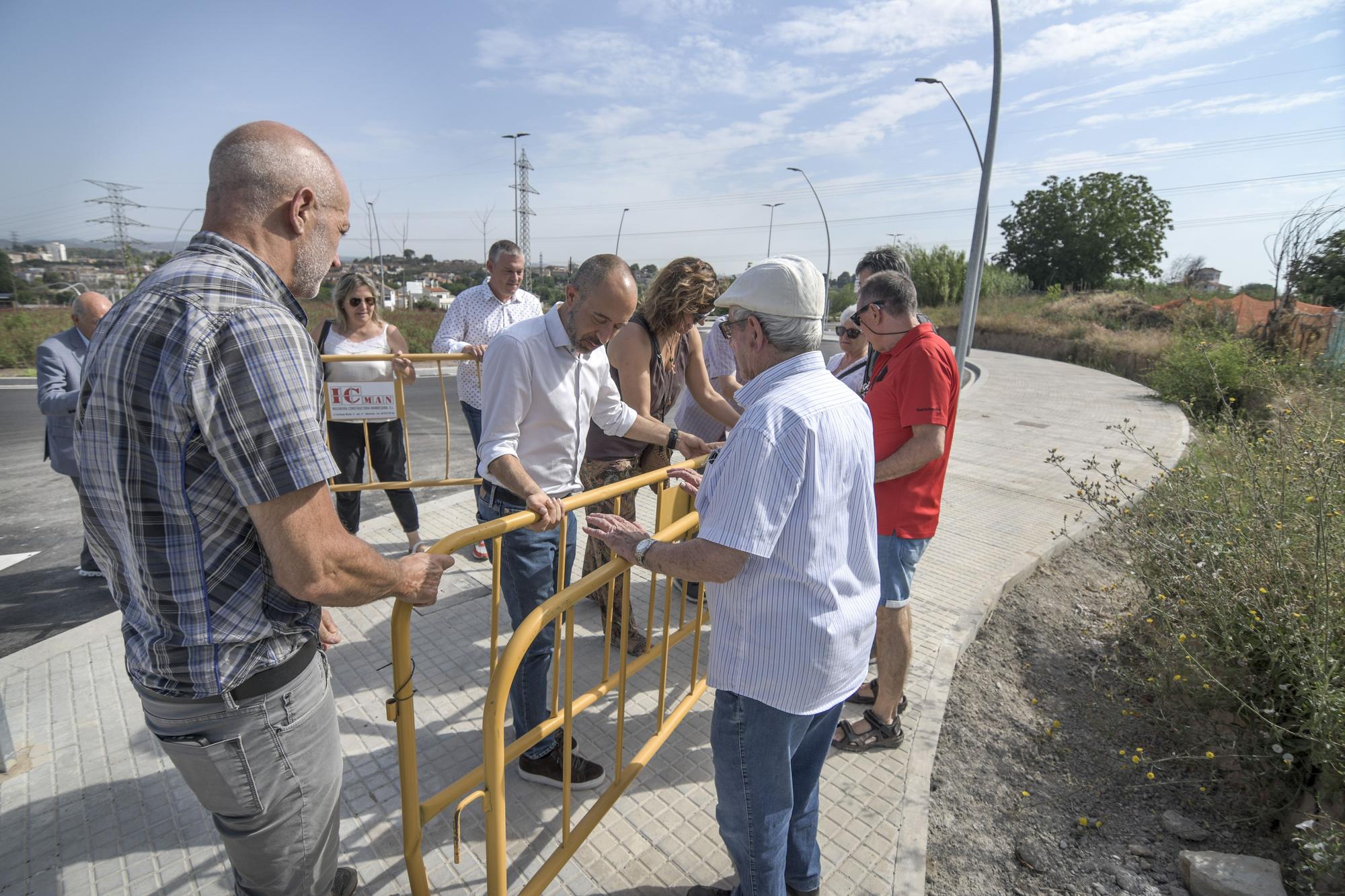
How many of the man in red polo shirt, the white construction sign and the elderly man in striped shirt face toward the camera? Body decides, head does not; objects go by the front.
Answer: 1

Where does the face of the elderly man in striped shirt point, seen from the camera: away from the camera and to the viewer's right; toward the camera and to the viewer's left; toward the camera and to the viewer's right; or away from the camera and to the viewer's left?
away from the camera and to the viewer's left

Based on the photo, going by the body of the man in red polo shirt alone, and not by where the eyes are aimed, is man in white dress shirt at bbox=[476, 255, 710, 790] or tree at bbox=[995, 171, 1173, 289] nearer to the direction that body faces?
the man in white dress shirt

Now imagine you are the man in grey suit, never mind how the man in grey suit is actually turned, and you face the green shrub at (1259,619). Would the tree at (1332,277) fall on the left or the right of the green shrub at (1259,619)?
left

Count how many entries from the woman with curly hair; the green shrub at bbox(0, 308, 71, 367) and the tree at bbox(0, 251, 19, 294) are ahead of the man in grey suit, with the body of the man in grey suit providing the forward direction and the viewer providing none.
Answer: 1

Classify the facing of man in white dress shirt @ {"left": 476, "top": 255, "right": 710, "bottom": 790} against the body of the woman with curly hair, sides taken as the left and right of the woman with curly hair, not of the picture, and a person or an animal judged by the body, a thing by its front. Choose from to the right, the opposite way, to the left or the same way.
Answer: the same way

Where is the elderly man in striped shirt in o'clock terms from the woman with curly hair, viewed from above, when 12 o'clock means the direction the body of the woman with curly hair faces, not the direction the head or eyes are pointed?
The elderly man in striped shirt is roughly at 1 o'clock from the woman with curly hair.

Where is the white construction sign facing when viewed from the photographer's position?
facing the viewer

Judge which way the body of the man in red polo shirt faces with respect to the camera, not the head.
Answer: to the viewer's left

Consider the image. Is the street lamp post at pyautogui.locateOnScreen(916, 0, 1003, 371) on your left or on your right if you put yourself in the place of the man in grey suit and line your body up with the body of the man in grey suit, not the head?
on your left

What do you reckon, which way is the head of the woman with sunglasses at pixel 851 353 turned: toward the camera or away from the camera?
toward the camera

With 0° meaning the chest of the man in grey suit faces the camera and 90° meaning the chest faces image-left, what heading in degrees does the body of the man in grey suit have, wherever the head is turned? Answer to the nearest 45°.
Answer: approximately 315°

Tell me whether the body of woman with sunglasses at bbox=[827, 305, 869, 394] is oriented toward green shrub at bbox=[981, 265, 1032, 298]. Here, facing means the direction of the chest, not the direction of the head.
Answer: no

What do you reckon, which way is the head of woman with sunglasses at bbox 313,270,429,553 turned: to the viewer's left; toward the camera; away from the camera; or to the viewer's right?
toward the camera

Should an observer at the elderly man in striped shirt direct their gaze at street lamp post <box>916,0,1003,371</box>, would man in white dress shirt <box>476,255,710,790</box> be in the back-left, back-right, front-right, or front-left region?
front-left

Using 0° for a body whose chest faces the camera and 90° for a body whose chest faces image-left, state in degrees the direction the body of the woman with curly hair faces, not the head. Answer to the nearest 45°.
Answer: approximately 315°
